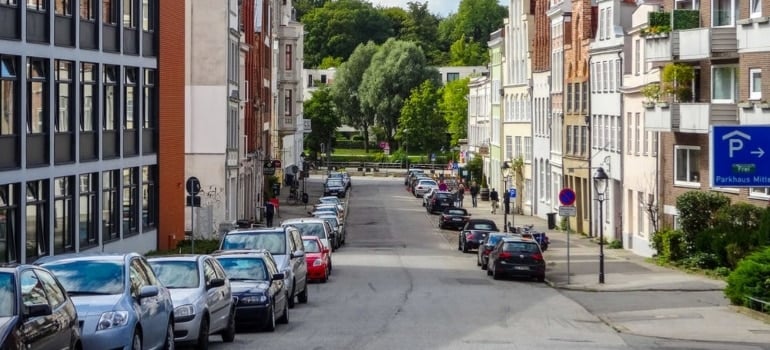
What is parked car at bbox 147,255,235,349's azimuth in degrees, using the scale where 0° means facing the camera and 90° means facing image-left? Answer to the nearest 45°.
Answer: approximately 0°

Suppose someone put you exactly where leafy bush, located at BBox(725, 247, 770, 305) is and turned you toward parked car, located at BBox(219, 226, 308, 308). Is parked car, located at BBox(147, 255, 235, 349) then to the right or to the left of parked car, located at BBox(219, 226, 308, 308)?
left

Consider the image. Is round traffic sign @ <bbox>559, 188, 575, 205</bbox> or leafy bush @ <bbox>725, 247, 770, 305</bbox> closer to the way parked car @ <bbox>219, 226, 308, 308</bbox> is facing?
the leafy bush

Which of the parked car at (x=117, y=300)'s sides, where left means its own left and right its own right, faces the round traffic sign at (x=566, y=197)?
back

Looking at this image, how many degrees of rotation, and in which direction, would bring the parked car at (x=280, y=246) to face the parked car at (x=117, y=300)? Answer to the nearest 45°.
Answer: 0° — it already faces it

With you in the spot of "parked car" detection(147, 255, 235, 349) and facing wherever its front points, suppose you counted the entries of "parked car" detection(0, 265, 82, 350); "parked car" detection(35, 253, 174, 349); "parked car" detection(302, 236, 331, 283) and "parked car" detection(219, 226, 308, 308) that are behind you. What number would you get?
2

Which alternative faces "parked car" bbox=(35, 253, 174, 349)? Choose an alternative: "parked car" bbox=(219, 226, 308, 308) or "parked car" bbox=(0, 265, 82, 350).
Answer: "parked car" bbox=(219, 226, 308, 308)

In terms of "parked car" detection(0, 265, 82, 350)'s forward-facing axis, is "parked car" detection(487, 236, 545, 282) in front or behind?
behind

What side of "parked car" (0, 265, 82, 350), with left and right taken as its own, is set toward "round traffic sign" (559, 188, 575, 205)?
back

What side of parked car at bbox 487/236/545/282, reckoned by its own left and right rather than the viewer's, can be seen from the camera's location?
back

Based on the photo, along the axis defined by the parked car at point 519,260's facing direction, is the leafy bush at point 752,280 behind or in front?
behind
